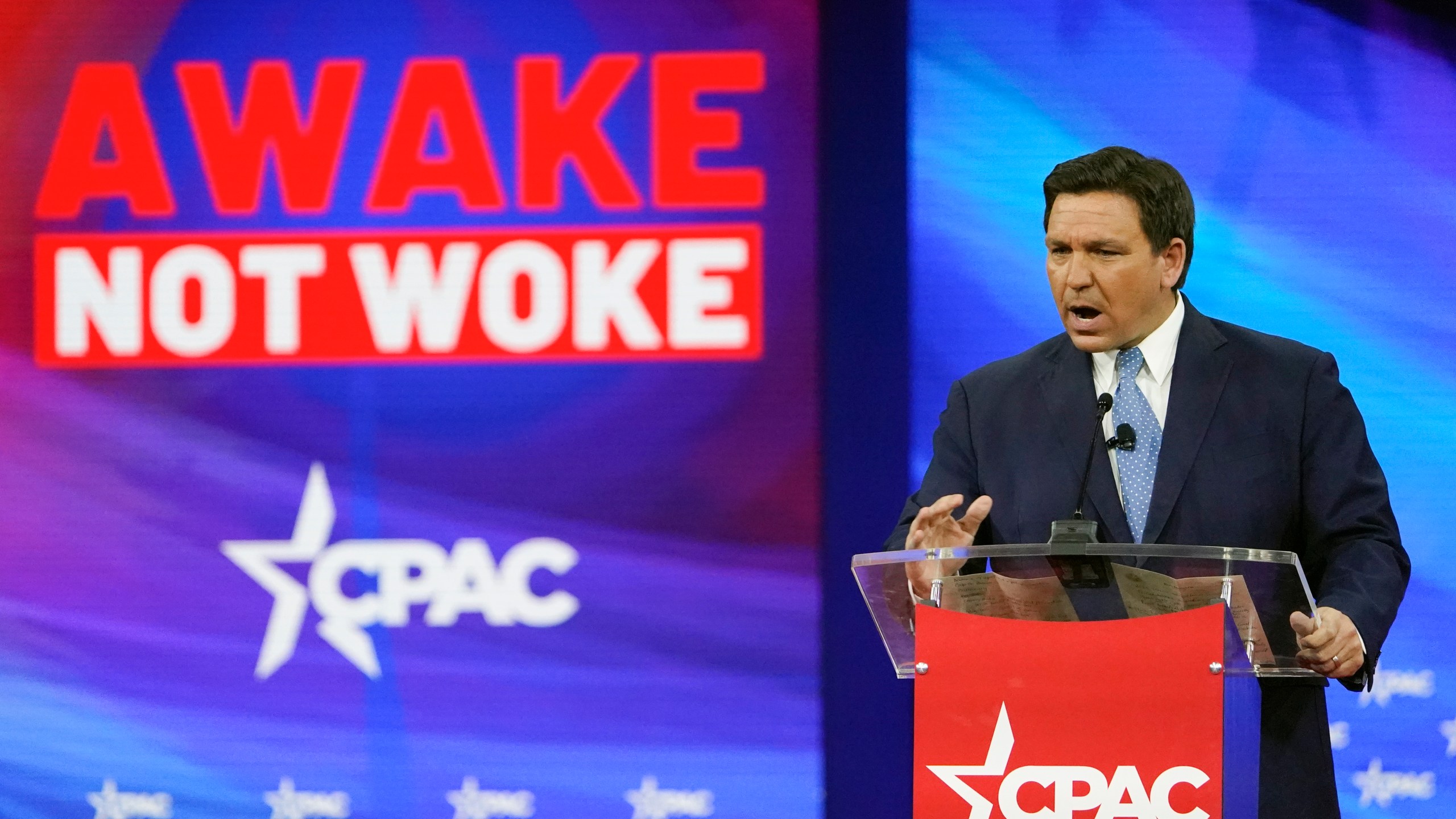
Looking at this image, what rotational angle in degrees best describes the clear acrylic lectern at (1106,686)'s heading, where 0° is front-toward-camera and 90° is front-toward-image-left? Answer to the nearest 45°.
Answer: approximately 0°

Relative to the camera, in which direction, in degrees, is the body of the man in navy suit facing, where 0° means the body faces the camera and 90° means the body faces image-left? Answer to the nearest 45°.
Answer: approximately 45°
